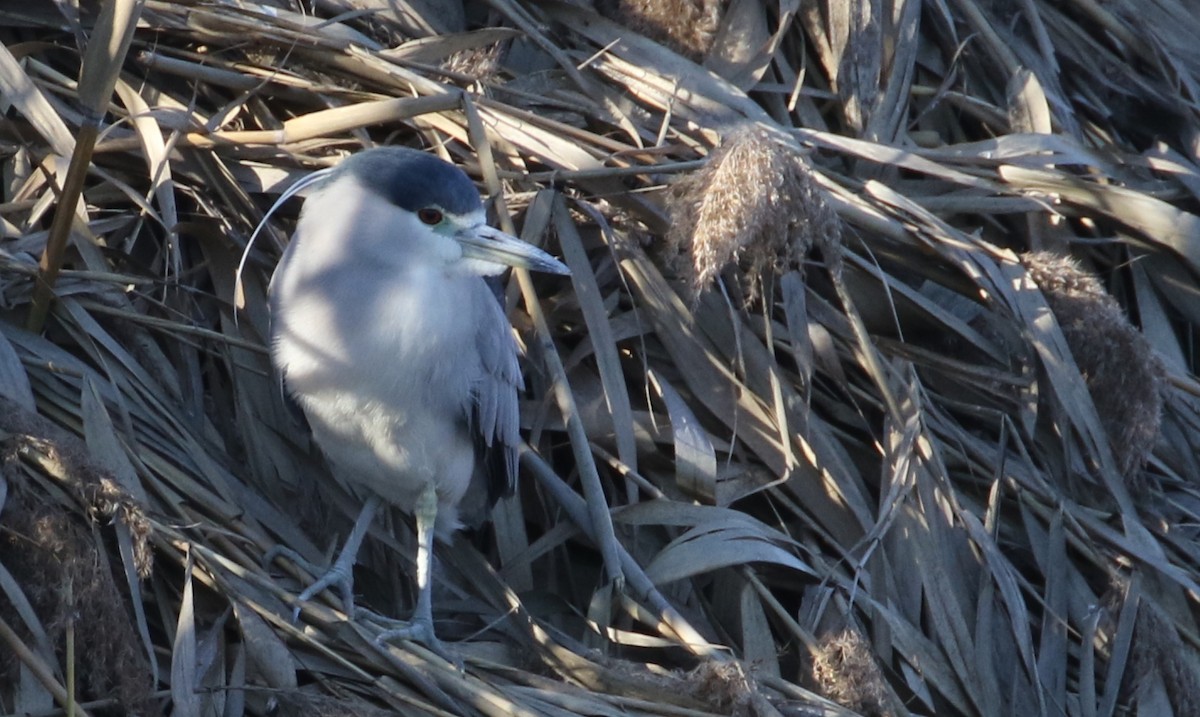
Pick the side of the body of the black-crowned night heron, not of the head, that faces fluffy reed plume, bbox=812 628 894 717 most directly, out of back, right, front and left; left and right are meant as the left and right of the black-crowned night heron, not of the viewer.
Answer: left

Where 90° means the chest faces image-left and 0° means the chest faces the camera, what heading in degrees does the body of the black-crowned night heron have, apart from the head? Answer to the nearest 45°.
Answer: approximately 45°

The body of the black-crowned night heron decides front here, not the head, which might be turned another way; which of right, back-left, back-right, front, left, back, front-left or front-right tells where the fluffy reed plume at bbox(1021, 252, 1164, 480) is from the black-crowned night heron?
back-left

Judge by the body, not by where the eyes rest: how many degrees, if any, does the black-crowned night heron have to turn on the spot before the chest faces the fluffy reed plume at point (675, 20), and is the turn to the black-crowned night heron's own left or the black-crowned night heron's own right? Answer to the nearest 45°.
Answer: approximately 180°

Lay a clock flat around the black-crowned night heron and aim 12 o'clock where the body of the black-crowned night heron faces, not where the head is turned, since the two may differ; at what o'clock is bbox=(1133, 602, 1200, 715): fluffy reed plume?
The fluffy reed plume is roughly at 8 o'clock from the black-crowned night heron.
